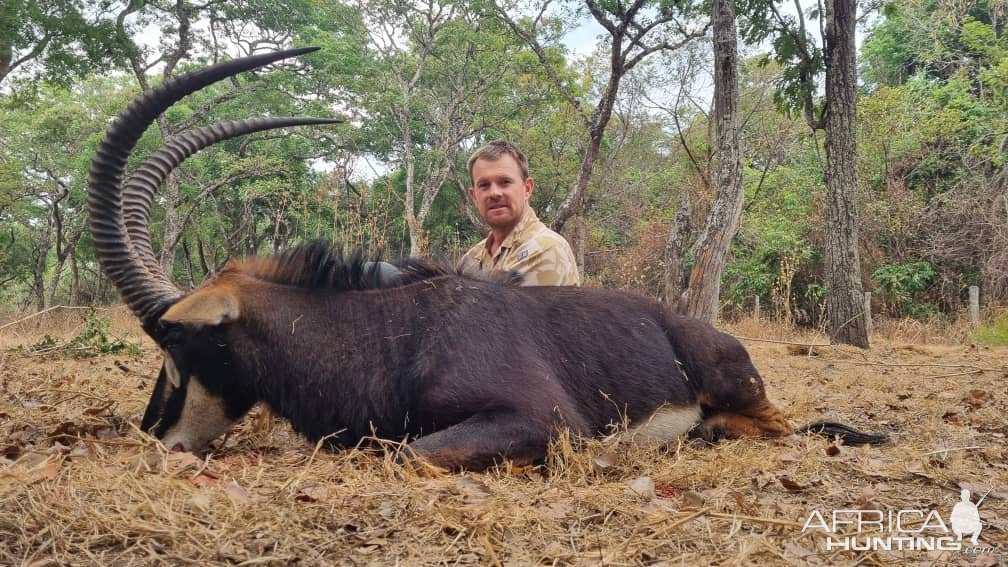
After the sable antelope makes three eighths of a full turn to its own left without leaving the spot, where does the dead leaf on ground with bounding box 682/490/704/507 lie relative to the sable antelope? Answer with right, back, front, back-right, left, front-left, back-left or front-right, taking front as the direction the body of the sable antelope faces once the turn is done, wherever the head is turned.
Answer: front

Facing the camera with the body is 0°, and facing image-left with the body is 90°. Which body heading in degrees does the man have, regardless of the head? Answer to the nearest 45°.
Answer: approximately 45°

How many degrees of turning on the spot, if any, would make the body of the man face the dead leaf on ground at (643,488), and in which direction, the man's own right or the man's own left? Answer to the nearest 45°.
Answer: approximately 45° to the man's own left

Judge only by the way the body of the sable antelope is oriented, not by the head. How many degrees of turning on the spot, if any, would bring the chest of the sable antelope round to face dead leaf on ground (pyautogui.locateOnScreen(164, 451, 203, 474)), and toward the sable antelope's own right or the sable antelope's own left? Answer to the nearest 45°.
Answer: approximately 45° to the sable antelope's own left

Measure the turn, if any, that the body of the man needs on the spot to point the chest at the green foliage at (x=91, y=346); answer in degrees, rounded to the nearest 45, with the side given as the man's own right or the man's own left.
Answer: approximately 90° to the man's own right

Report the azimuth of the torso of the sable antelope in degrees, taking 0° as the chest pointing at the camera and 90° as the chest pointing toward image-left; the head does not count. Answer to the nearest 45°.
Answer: approximately 90°

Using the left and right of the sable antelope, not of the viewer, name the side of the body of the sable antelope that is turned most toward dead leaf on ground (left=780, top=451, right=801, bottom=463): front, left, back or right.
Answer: back

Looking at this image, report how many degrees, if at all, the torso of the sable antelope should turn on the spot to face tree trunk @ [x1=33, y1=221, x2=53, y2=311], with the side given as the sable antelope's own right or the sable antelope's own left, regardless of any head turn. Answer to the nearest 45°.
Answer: approximately 45° to the sable antelope's own right

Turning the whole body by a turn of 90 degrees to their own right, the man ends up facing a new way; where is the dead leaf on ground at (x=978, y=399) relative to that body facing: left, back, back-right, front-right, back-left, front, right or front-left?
back-right

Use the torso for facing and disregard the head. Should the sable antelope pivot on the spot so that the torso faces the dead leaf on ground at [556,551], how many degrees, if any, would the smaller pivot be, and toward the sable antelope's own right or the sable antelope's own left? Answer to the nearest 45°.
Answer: approximately 135° to the sable antelope's own left

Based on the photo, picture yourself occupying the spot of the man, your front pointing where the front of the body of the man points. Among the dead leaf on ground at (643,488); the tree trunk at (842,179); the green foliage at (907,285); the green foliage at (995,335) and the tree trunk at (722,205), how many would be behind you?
4
